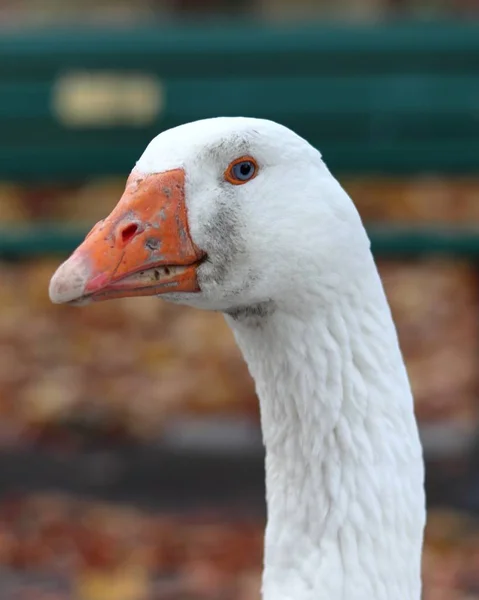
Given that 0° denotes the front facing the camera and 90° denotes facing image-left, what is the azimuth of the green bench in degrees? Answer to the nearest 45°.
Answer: approximately 0°
